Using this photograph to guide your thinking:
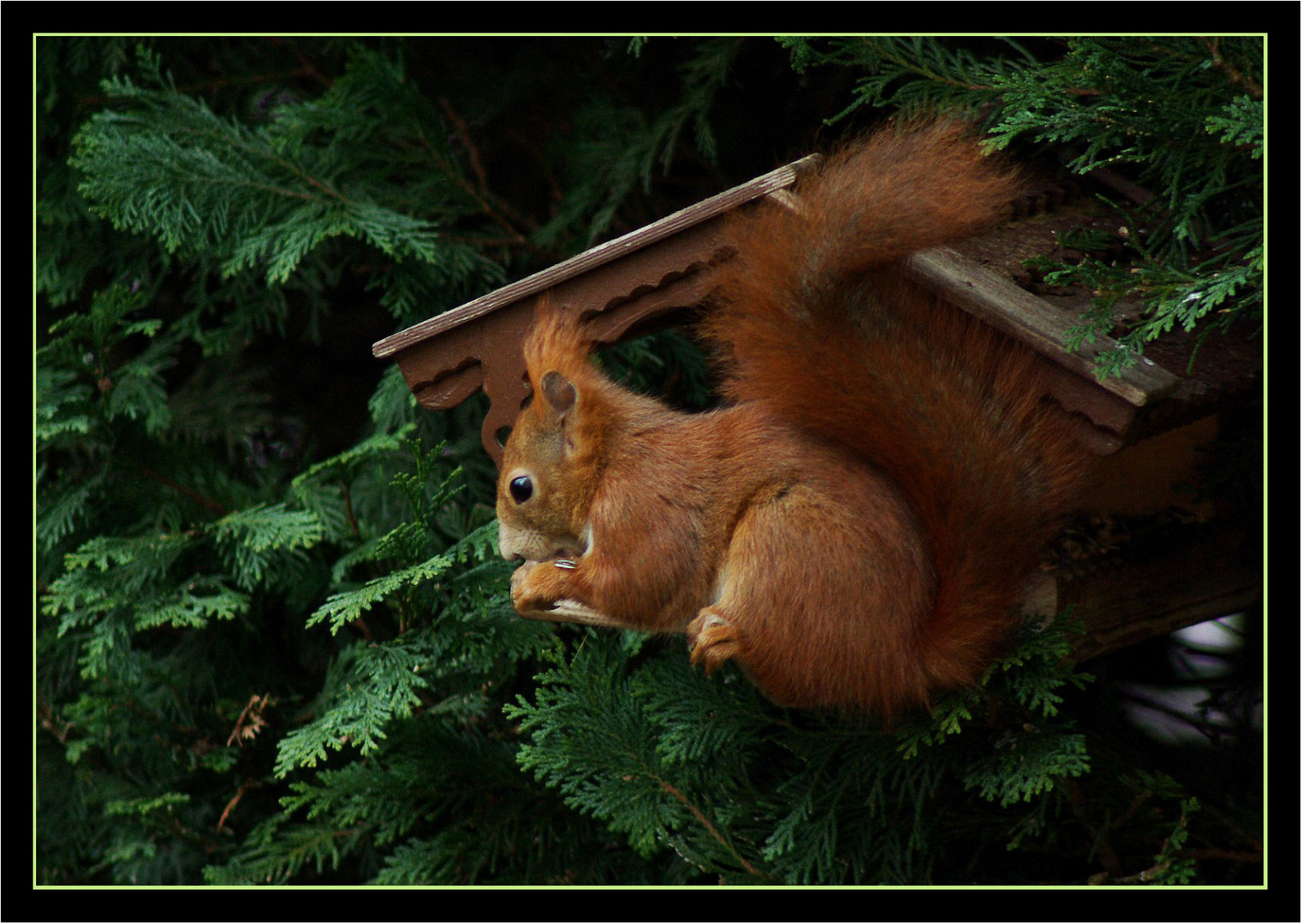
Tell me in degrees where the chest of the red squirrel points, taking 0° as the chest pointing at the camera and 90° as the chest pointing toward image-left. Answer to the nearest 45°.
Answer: approximately 90°
